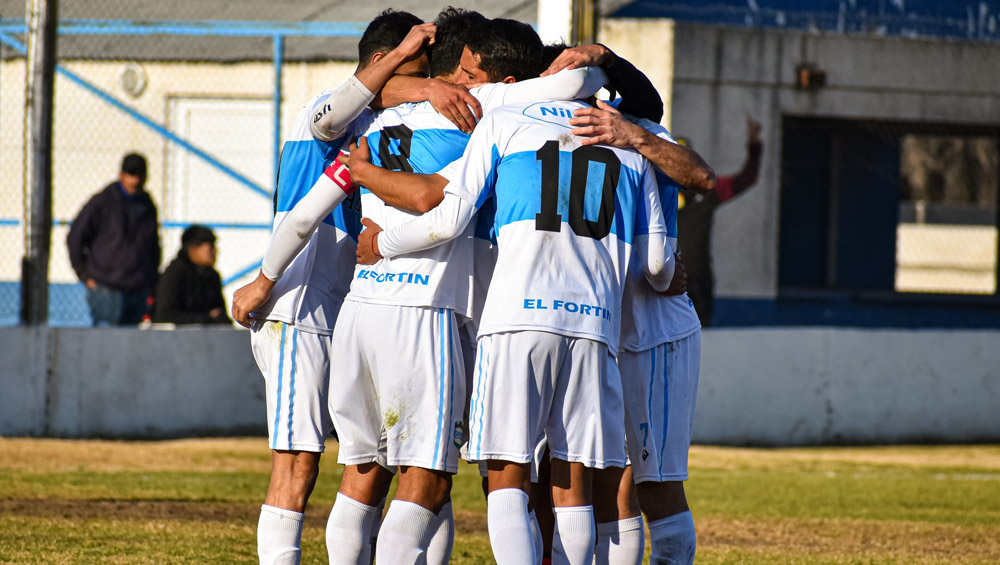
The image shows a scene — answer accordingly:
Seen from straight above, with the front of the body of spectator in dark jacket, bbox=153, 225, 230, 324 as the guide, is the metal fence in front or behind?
behind

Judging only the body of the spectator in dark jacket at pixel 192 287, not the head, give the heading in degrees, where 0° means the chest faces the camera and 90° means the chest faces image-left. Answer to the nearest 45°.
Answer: approximately 315°

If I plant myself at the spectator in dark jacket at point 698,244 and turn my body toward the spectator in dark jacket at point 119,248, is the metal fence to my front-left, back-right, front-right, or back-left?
front-right

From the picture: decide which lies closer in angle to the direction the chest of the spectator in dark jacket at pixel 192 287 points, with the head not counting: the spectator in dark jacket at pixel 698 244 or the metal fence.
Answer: the spectator in dark jacket

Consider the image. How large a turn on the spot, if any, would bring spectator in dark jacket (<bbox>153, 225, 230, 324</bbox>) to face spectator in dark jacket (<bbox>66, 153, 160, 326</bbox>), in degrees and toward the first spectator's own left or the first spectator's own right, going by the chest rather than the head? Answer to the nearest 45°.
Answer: approximately 135° to the first spectator's own right

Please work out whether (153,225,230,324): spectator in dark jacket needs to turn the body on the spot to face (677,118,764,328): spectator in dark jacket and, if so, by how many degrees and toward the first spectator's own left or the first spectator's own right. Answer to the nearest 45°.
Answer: approximately 45° to the first spectator's own left
